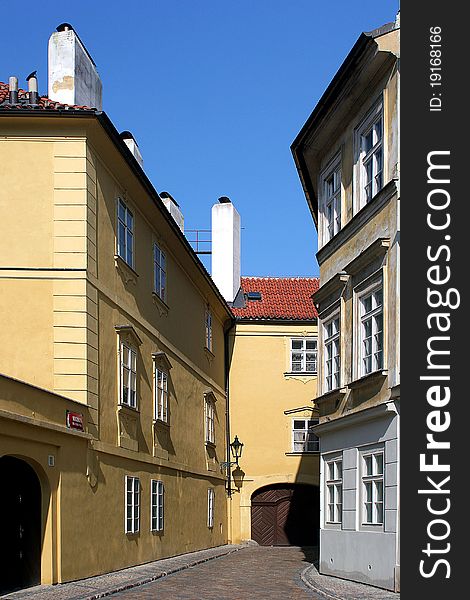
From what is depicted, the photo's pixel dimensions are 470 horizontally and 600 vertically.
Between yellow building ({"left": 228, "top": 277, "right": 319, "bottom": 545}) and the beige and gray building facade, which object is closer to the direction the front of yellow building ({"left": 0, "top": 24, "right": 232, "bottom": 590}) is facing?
the beige and gray building facade

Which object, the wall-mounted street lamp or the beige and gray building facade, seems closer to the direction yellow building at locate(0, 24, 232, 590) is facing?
the beige and gray building facade

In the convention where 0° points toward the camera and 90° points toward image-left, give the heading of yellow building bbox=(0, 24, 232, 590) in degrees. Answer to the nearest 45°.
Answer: approximately 315°

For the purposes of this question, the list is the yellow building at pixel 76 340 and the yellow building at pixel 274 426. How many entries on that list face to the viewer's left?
0

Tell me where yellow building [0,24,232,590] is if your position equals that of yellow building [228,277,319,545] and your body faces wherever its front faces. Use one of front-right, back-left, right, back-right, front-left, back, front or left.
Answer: front

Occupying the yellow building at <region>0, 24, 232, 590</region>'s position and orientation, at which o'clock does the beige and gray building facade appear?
The beige and gray building facade is roughly at 11 o'clock from the yellow building.

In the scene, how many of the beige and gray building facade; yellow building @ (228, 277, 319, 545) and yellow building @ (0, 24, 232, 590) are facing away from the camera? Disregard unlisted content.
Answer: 0

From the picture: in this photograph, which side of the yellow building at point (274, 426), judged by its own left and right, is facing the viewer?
front

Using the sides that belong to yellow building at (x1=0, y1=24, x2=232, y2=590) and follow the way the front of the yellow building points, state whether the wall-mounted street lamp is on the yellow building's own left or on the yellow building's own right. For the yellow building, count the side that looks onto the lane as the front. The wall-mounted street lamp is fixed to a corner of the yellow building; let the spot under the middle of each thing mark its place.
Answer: on the yellow building's own left
